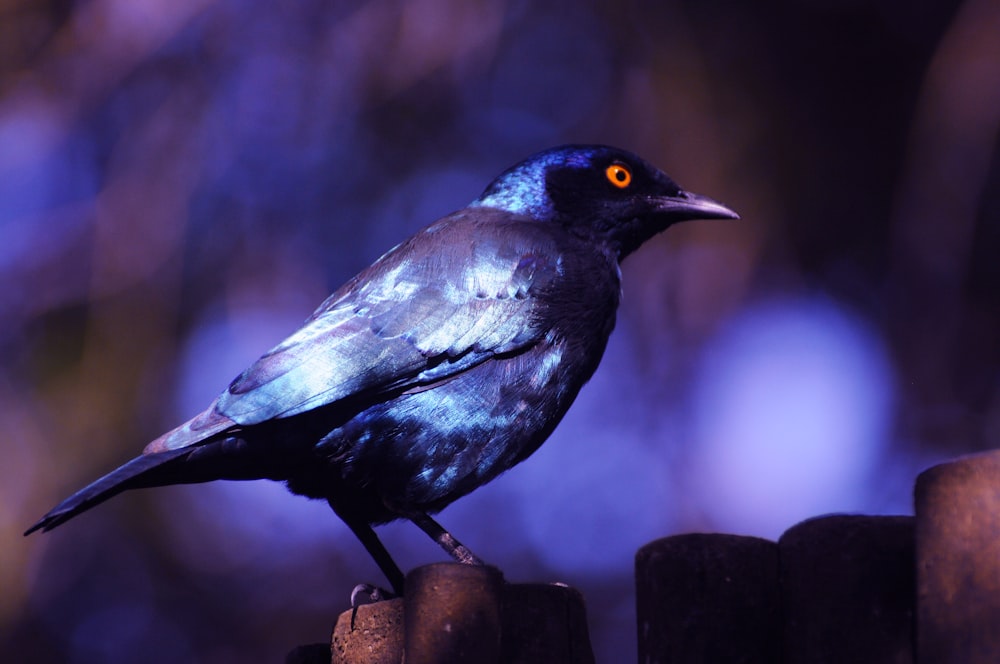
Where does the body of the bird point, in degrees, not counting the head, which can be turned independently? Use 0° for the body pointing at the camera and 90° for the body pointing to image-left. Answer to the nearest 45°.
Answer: approximately 270°
